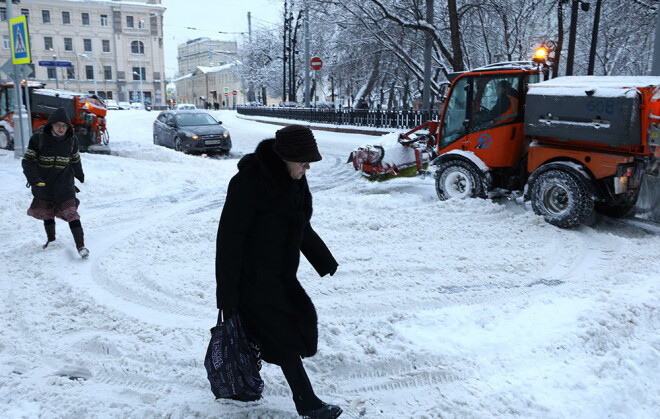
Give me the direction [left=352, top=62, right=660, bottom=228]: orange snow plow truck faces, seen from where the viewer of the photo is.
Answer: facing away from the viewer and to the left of the viewer

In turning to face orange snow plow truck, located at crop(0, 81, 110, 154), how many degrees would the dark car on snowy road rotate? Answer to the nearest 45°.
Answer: approximately 135° to its right

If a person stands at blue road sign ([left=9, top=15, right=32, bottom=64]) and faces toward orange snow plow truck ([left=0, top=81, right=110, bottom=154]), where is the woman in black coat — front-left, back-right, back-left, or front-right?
back-right

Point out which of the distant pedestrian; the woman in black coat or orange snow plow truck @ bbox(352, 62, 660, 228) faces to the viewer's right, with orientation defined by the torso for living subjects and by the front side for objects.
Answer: the woman in black coat

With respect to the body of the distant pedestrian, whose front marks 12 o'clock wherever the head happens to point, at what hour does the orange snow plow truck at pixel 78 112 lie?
The orange snow plow truck is roughly at 6 o'clock from the distant pedestrian.

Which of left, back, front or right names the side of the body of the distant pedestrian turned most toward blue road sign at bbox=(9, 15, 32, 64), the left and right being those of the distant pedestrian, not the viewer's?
back

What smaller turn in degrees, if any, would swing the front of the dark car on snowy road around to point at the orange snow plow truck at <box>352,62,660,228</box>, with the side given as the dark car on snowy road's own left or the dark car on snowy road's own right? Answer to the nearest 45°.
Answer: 0° — it already faces it

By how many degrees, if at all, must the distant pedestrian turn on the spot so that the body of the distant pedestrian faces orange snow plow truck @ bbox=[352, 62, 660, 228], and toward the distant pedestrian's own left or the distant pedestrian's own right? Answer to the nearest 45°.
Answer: approximately 90° to the distant pedestrian's own left

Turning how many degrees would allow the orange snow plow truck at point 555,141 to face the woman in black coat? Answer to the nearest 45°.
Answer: approximately 135° to its left

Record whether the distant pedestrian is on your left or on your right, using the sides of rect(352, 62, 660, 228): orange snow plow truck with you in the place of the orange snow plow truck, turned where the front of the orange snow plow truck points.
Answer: on your left

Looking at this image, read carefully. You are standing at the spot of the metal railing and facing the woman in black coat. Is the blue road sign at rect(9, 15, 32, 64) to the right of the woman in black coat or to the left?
right

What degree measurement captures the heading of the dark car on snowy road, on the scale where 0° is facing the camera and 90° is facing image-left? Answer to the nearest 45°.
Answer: approximately 315°
